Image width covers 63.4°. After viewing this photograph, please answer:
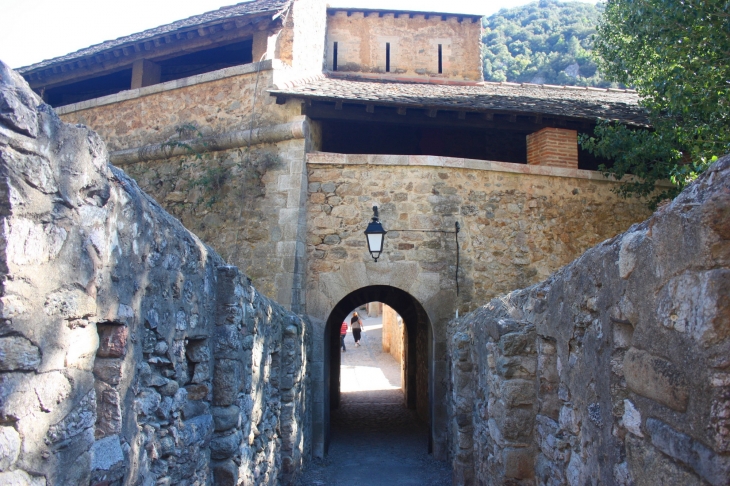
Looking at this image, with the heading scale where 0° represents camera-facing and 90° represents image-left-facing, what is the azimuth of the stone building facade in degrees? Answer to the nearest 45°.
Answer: approximately 0°

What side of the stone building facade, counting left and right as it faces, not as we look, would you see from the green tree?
left

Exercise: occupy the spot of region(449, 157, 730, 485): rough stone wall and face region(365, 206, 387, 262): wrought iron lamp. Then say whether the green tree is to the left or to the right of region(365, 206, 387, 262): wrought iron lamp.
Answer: right

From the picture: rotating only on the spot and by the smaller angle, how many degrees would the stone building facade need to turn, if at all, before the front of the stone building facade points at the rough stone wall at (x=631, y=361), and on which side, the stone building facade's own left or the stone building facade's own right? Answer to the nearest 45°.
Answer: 0° — it already faces it
